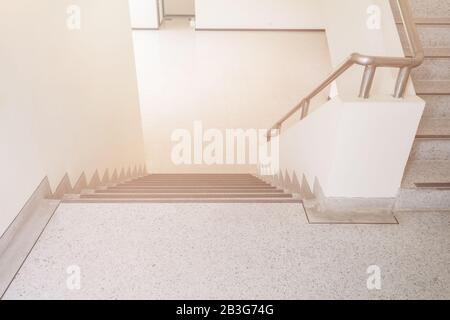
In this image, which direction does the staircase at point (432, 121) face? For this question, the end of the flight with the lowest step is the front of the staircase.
toward the camera
